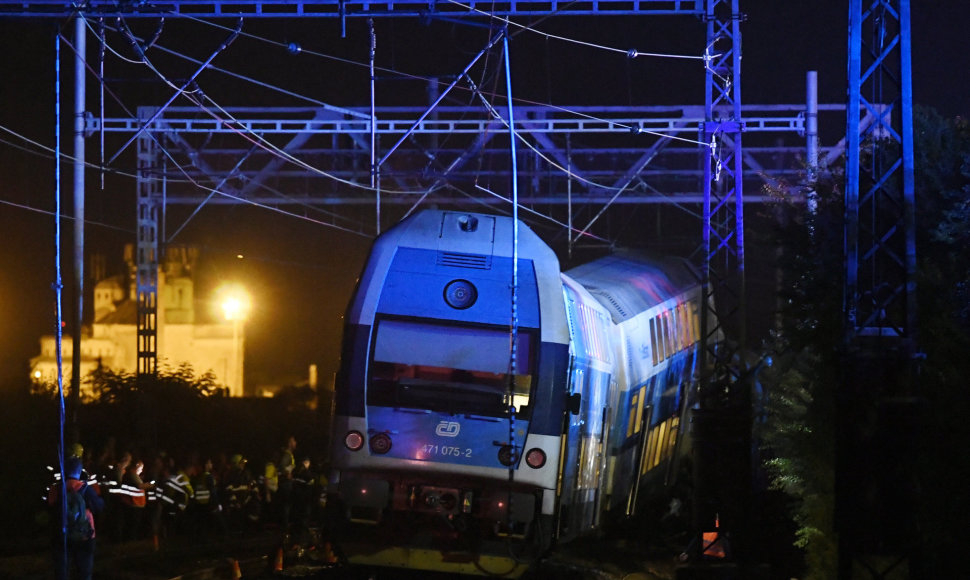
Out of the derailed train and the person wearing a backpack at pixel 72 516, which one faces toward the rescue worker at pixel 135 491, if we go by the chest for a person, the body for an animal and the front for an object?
the person wearing a backpack at pixel 72 516

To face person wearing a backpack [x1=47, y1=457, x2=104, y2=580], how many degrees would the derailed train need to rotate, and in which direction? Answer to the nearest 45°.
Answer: approximately 90° to its right

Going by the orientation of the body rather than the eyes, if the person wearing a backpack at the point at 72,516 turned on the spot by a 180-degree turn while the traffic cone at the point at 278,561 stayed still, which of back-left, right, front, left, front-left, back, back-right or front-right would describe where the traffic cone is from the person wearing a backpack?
back-left

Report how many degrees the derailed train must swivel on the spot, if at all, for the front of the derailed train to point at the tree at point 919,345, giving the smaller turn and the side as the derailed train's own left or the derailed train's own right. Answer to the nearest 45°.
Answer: approximately 90° to the derailed train's own left

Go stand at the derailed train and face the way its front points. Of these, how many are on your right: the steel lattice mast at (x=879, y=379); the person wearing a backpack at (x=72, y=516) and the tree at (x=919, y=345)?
1

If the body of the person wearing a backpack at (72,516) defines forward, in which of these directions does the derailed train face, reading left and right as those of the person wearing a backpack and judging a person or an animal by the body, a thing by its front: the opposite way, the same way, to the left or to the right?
the opposite way

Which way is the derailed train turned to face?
toward the camera

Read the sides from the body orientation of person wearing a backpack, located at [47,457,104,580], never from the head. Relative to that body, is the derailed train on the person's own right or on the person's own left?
on the person's own right

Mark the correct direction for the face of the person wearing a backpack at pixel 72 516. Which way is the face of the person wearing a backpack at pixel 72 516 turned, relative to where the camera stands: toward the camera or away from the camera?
away from the camera

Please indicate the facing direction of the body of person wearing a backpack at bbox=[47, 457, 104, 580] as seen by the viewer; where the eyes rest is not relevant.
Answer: away from the camera
